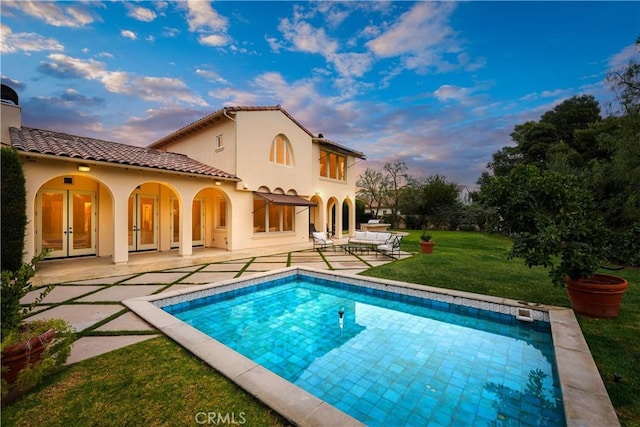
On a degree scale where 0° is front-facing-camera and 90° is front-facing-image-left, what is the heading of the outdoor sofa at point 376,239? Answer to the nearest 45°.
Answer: approximately 45°

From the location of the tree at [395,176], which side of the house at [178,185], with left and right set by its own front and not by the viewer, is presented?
left

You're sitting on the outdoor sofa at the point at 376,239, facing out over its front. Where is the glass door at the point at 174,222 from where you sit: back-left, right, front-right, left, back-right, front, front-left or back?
front-right

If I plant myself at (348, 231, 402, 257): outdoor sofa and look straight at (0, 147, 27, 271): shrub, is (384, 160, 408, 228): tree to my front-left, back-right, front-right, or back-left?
back-right

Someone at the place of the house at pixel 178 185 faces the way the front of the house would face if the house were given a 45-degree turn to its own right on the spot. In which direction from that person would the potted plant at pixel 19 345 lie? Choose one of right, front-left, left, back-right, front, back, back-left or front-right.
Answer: front

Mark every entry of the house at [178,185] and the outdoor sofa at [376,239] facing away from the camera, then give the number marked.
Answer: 0

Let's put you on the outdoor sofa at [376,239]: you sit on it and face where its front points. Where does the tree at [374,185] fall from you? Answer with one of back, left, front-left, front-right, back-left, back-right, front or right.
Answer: back-right

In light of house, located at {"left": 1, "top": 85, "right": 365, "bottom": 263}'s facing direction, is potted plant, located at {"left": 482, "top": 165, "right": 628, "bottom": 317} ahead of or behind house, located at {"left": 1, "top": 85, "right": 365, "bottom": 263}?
ahead

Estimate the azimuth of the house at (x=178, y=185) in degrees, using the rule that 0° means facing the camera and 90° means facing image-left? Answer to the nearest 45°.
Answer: approximately 315°

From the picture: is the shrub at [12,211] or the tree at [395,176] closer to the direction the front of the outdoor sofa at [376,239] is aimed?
the shrub

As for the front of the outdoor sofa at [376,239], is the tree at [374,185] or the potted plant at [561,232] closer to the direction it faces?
the potted plant
